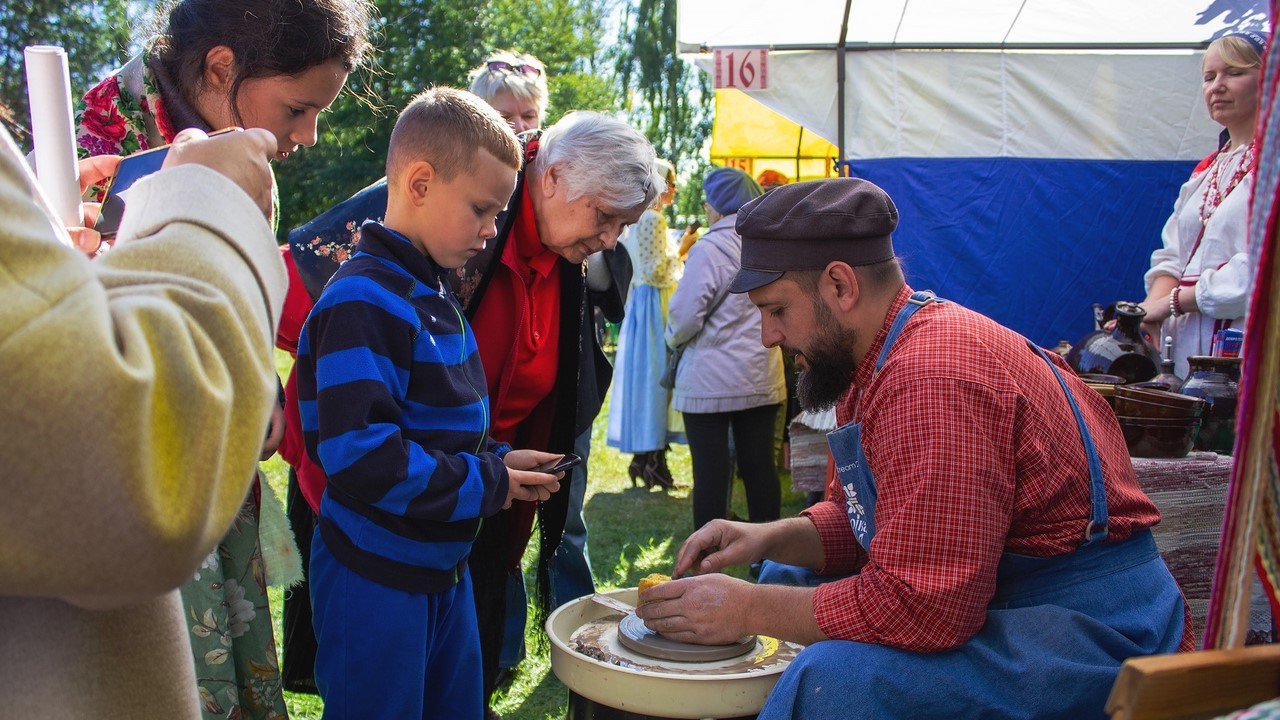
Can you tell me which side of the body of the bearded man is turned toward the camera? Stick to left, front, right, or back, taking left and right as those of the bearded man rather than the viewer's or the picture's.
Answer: left

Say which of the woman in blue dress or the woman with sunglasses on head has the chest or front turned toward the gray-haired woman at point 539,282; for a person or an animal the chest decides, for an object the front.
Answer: the woman with sunglasses on head

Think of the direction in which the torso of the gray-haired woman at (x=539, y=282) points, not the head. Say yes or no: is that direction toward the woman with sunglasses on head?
no

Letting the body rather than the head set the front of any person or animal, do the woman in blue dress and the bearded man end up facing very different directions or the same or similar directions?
very different directions

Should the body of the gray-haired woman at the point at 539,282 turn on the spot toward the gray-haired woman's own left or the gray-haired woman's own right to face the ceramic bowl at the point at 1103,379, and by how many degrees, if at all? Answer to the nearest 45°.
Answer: approximately 45° to the gray-haired woman's own left

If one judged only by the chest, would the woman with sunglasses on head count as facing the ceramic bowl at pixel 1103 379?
no

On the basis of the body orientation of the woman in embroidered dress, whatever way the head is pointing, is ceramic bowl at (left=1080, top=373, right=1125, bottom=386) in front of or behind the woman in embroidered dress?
in front

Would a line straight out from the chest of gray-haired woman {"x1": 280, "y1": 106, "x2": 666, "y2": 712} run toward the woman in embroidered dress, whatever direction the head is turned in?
no

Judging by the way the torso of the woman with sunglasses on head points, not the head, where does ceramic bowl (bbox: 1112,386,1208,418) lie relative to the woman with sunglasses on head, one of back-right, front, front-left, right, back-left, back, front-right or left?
front-left

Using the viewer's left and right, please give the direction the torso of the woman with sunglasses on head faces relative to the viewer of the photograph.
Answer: facing the viewer

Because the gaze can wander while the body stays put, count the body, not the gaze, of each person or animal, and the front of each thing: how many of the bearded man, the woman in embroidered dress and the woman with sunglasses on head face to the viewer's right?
0

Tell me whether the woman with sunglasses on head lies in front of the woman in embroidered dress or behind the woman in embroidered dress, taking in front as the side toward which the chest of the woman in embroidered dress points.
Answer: in front

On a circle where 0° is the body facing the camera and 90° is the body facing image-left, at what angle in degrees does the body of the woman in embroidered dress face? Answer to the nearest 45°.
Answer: approximately 45°

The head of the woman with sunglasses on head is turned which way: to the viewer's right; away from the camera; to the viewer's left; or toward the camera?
toward the camera

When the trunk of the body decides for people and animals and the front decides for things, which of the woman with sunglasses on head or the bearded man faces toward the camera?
the woman with sunglasses on head

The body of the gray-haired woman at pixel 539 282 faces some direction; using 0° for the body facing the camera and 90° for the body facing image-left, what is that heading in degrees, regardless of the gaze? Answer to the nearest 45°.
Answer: approximately 315°
